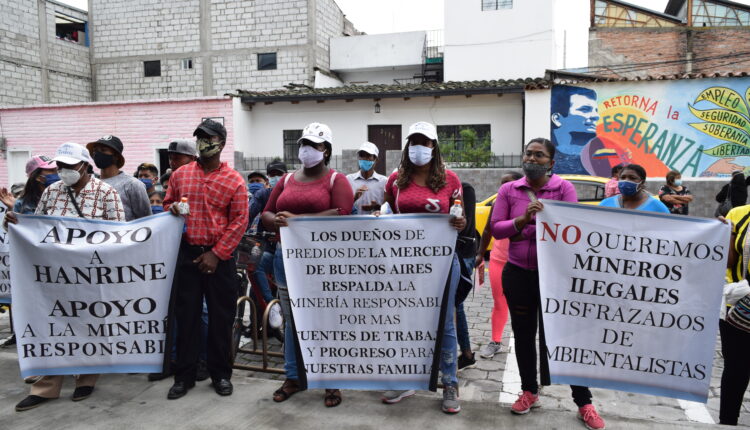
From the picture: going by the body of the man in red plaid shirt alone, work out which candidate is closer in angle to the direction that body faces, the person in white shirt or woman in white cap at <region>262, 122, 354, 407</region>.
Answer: the woman in white cap

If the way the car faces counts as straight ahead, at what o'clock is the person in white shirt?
The person in white shirt is roughly at 10 o'clock from the car.

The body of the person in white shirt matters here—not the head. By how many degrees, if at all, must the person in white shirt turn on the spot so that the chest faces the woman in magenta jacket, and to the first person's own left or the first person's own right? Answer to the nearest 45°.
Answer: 0° — they already face them

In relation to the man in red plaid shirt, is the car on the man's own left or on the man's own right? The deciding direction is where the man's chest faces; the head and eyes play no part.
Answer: on the man's own left

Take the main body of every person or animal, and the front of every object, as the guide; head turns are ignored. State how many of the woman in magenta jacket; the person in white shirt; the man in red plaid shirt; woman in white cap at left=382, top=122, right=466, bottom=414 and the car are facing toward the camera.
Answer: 4

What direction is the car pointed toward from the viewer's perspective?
to the viewer's left

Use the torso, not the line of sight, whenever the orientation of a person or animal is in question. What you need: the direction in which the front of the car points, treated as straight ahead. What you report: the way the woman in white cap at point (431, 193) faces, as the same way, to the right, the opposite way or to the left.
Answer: to the left

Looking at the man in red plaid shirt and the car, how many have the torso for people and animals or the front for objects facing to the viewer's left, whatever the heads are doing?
1

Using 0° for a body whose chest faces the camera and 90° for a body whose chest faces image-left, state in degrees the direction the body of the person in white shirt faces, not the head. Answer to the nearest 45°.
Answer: approximately 0°
